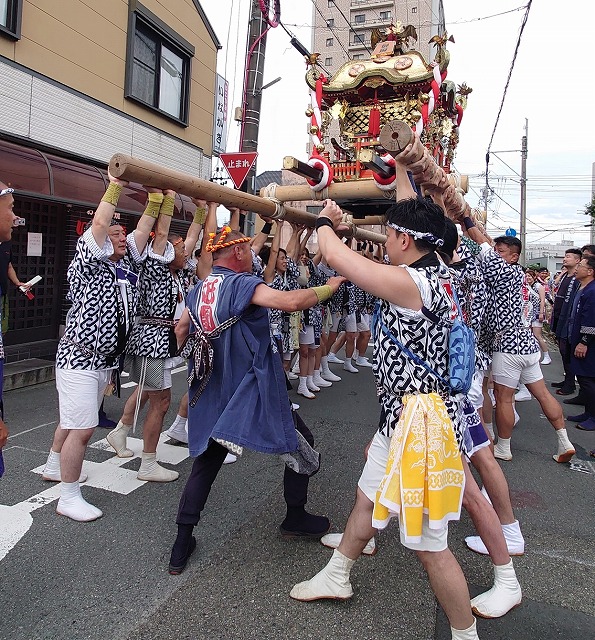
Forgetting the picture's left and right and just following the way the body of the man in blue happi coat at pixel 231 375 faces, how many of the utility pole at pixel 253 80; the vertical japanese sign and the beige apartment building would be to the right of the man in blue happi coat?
0

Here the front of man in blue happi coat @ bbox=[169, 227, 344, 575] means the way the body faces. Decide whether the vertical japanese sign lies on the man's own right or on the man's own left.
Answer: on the man's own left

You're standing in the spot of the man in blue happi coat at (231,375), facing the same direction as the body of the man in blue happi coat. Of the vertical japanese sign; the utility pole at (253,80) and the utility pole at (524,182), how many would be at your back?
0

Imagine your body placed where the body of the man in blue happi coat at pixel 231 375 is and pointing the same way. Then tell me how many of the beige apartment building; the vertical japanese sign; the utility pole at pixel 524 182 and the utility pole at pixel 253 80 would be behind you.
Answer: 0

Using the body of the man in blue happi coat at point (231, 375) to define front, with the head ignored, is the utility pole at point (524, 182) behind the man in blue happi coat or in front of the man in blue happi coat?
in front

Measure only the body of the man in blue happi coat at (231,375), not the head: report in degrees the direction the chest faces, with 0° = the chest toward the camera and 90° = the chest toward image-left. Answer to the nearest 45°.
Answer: approximately 225°

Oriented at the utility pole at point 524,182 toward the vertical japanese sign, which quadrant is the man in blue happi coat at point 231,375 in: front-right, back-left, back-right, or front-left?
front-left

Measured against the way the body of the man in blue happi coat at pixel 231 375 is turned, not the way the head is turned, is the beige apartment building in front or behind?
in front

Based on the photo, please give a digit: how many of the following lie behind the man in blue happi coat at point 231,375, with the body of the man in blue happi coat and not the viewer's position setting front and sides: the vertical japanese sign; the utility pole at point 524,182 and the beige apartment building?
0

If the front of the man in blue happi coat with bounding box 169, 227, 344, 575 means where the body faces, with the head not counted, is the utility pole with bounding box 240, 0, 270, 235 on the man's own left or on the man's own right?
on the man's own left
